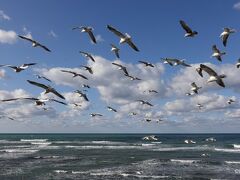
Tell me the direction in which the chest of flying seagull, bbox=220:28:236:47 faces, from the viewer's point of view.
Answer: to the viewer's left

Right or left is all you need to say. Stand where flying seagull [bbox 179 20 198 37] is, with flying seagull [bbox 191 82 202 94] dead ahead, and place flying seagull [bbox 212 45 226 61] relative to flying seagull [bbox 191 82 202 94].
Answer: right

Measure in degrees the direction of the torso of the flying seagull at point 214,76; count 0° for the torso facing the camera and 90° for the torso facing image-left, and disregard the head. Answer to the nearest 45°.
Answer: approximately 90°

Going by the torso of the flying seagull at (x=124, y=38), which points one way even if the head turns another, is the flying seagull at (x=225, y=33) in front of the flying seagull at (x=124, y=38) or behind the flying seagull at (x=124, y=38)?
behind

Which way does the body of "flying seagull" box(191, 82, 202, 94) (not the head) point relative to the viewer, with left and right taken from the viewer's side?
facing to the left of the viewer

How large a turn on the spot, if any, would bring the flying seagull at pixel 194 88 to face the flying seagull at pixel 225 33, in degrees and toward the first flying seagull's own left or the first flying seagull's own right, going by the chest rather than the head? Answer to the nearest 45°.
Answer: approximately 135° to the first flying seagull's own left
